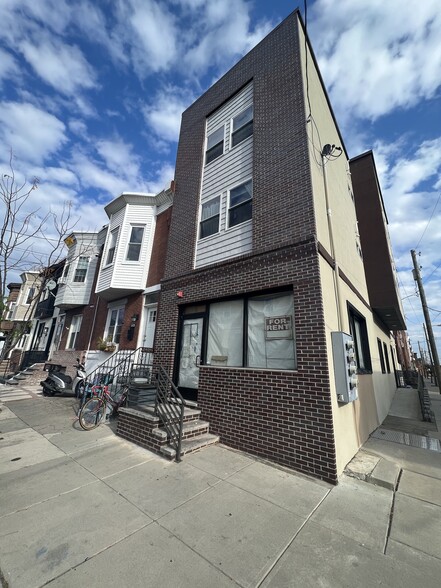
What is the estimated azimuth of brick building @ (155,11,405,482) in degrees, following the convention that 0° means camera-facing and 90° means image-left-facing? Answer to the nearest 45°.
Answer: approximately 45°

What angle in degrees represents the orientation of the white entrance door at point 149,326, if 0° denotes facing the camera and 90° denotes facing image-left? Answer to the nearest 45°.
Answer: approximately 45°

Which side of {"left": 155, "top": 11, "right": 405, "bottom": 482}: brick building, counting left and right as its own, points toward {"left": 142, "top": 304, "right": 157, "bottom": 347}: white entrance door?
right

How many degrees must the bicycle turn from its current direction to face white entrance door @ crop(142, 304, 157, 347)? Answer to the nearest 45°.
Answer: approximately 180°

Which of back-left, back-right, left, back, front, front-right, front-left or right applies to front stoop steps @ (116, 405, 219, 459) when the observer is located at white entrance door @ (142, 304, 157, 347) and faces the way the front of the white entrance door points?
front-left

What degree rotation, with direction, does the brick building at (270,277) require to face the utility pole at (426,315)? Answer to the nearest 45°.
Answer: approximately 180°

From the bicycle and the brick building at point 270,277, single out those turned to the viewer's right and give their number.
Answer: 0

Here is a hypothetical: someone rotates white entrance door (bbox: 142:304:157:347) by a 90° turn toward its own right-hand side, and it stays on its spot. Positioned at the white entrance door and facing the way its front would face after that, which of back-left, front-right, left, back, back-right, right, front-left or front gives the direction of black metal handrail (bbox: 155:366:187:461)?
back-left
